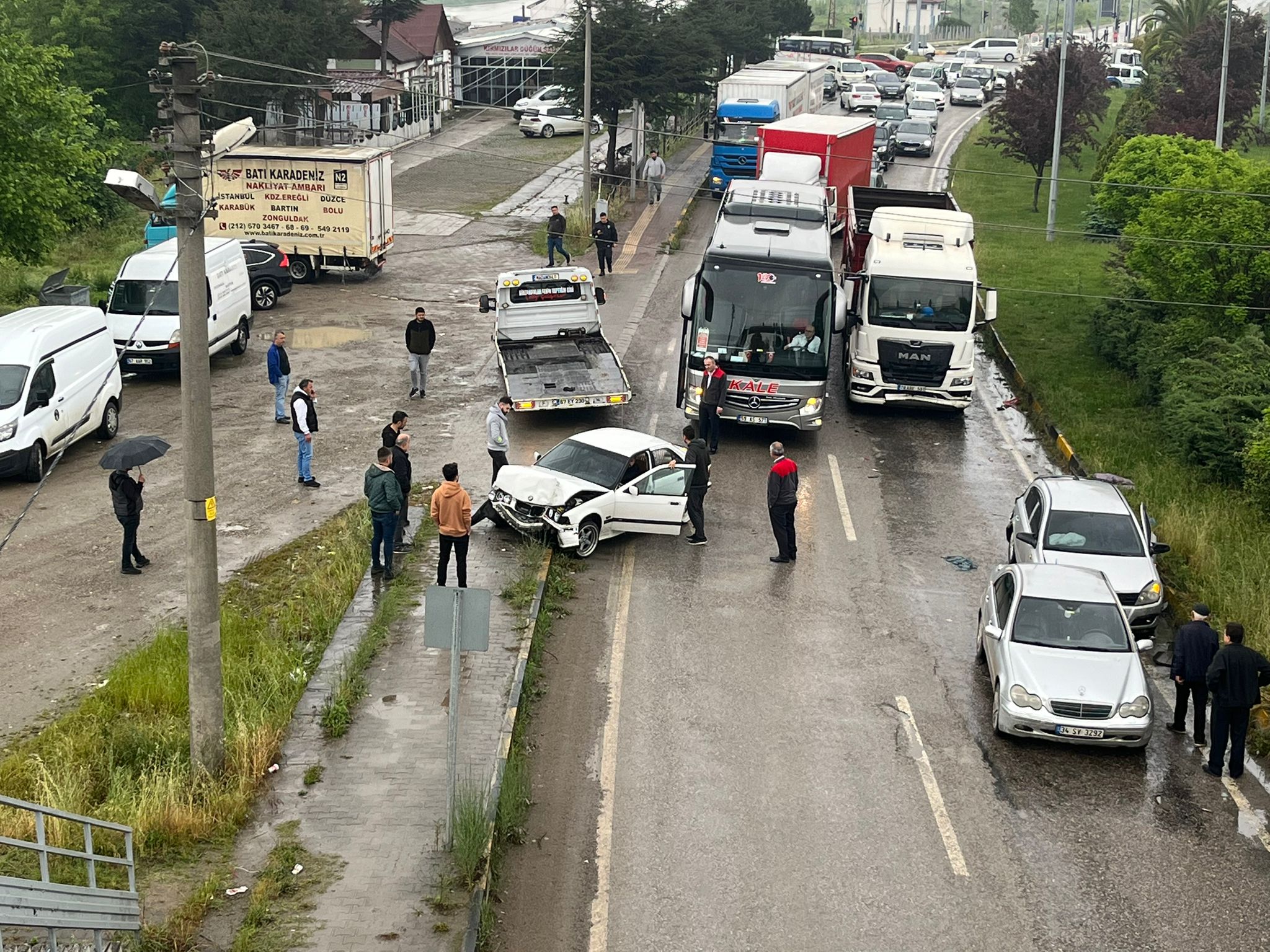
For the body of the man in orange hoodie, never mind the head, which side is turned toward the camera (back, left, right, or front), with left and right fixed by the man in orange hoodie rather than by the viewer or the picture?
back

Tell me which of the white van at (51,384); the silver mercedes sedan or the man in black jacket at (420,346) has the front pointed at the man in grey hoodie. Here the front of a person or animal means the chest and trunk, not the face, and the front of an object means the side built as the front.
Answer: the man in black jacket

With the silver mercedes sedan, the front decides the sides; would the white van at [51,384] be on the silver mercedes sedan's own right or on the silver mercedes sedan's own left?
on the silver mercedes sedan's own right

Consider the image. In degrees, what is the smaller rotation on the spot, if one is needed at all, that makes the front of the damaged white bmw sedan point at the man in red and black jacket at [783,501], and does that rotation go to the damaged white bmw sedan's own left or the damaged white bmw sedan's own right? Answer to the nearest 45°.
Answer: approximately 135° to the damaged white bmw sedan's own left

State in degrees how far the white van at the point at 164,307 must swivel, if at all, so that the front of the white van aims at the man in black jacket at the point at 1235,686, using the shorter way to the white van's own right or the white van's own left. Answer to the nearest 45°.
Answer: approximately 90° to the white van's own left

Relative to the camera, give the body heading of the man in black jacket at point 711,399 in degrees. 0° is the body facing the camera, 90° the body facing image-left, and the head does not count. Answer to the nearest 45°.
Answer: approximately 45°

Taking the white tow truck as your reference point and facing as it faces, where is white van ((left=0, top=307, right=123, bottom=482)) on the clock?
The white van is roughly at 8 o'clock from the white tow truck.

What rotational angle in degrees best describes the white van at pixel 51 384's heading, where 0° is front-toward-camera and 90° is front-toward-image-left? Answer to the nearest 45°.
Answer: approximately 45°

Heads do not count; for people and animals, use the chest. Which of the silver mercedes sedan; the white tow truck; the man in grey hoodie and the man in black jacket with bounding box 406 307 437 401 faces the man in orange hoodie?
the man in black jacket
